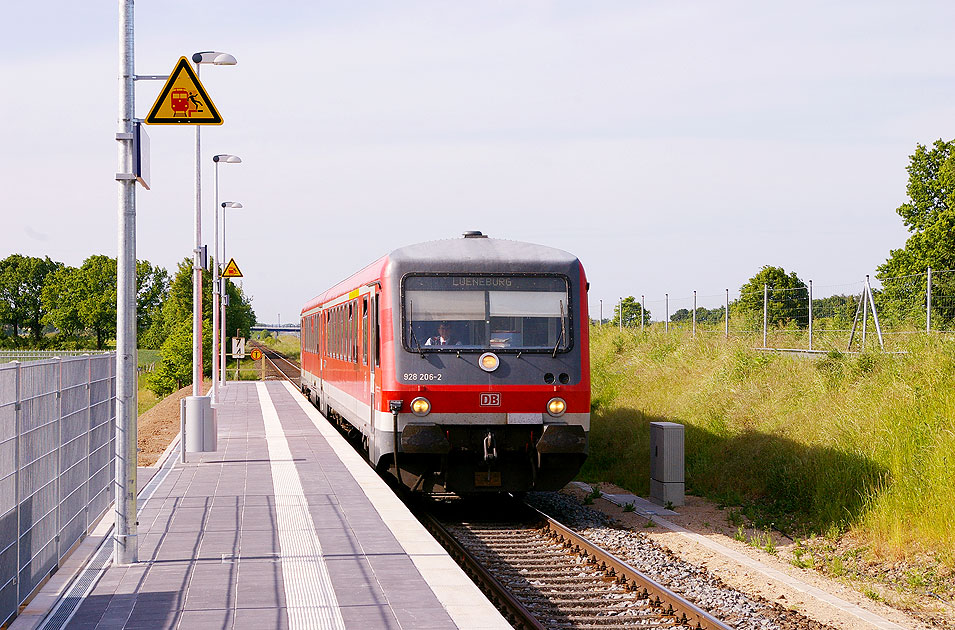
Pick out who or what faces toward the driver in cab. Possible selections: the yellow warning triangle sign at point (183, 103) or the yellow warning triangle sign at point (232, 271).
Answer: the yellow warning triangle sign at point (232, 271)

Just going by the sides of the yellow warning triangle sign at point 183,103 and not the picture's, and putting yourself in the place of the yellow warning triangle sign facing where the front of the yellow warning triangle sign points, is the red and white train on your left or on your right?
on your left

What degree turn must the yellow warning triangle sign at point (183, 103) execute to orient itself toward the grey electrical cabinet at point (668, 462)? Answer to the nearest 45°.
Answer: approximately 135° to its left

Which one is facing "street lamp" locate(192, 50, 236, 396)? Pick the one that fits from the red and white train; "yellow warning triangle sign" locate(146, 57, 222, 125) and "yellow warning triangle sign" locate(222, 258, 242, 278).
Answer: "yellow warning triangle sign" locate(222, 258, 242, 278)

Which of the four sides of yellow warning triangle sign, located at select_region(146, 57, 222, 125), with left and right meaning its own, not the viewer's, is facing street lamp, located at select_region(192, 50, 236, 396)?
back

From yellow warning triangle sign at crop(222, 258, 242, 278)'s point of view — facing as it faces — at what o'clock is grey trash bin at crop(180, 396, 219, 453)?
The grey trash bin is roughly at 12 o'clock from the yellow warning triangle sign.

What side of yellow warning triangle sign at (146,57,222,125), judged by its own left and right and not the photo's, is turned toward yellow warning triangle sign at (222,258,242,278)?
back

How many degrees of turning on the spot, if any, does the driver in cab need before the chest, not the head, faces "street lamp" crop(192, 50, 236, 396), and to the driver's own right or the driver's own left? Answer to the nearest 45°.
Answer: approximately 135° to the driver's own right
